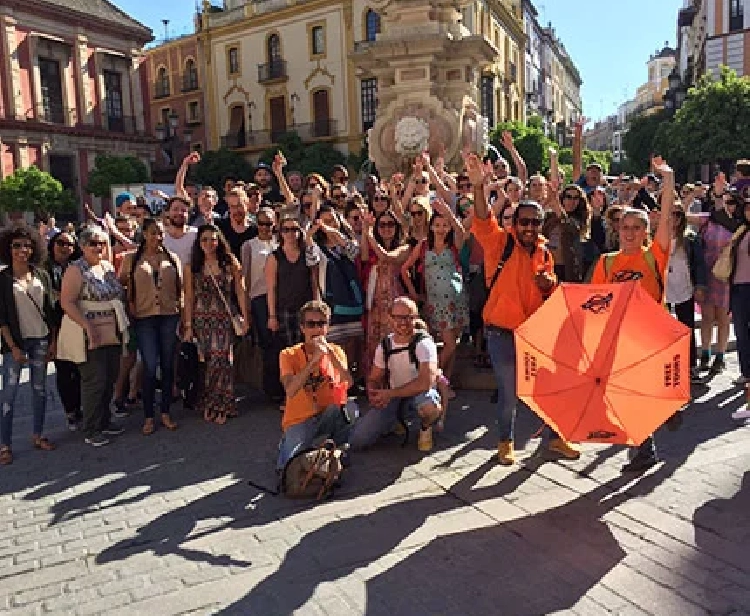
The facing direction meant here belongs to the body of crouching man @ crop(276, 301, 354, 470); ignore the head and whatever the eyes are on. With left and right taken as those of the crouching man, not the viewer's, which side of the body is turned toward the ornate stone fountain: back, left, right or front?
back

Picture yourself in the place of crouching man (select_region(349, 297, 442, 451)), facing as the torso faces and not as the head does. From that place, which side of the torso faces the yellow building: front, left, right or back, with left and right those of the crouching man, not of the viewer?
back

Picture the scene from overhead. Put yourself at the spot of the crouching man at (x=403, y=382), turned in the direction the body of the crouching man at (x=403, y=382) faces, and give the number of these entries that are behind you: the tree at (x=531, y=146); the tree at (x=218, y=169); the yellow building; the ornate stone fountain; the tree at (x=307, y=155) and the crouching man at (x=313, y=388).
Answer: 5

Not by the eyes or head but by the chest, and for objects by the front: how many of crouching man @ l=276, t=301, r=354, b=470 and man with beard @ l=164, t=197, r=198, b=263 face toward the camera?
2

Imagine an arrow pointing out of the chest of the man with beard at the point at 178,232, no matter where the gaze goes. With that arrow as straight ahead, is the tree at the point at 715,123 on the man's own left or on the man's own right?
on the man's own left

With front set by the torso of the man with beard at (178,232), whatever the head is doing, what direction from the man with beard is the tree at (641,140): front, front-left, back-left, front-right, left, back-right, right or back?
back-left

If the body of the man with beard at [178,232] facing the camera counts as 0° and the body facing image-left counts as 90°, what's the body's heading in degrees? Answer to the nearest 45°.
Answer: approximately 0°

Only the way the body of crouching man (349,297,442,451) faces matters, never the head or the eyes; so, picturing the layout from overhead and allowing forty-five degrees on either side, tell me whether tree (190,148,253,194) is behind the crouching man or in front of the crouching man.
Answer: behind

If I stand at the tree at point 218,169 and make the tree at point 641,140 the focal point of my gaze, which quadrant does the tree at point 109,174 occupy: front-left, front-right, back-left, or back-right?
back-right
